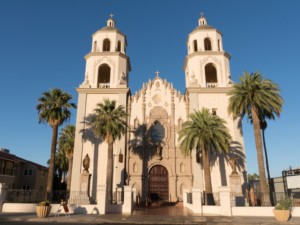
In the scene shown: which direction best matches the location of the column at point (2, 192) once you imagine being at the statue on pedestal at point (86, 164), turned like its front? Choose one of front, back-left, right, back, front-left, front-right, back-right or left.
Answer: front-right

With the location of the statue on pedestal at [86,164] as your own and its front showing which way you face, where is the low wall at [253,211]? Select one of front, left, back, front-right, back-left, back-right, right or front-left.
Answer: front-left

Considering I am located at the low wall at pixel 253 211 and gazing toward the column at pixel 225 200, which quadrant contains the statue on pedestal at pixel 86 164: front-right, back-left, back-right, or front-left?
front-right

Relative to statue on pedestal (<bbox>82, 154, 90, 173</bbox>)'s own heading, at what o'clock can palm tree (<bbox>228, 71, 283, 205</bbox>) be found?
The palm tree is roughly at 10 o'clock from the statue on pedestal.

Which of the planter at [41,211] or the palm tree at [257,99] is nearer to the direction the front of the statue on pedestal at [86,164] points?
the planter

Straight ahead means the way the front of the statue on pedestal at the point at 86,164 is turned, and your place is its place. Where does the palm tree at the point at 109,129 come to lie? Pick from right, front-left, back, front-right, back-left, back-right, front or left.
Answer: front-left

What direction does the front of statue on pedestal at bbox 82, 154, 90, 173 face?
toward the camera

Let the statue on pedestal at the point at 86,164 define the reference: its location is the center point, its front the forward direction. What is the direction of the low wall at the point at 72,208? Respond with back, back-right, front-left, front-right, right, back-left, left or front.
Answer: front

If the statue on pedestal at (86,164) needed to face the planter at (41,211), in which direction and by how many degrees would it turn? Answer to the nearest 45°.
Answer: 0° — it already faces it

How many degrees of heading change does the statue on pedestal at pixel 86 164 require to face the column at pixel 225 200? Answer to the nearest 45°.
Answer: approximately 45° to its left

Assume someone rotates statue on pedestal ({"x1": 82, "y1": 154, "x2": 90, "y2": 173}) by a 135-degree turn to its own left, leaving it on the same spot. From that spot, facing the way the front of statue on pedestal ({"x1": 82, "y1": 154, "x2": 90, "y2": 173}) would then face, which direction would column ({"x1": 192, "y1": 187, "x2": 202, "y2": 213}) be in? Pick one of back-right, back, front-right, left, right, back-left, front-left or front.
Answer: right
